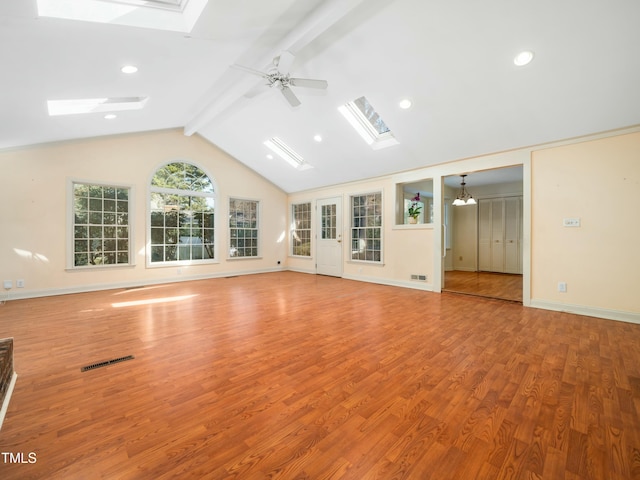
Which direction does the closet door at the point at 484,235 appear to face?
toward the camera

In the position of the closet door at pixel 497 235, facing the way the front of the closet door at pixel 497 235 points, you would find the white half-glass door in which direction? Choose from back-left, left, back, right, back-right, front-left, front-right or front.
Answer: front-right

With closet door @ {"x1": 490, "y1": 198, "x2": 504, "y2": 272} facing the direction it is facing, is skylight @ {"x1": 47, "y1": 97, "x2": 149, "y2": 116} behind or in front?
in front

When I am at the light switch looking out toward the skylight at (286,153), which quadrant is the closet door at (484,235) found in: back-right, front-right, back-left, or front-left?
front-right

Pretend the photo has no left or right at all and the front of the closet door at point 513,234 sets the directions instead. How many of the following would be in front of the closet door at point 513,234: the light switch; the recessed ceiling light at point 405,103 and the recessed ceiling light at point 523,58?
3

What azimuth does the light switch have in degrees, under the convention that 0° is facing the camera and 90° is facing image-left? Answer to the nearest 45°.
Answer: approximately 0°

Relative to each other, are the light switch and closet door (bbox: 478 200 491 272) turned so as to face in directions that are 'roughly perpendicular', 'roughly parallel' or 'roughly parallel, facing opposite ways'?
roughly parallel

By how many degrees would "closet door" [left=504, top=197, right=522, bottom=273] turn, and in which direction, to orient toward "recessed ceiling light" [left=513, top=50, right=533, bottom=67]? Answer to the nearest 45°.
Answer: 0° — it already faces it

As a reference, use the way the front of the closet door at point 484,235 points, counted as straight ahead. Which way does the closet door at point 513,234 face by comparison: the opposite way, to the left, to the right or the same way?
the same way

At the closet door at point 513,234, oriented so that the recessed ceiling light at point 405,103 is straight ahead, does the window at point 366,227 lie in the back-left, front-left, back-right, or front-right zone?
front-right

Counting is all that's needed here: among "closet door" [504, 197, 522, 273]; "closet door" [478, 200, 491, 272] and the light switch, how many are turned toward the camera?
3

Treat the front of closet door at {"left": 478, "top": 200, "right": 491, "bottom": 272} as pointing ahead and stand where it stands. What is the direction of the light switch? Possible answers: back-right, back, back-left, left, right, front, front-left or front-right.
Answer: front

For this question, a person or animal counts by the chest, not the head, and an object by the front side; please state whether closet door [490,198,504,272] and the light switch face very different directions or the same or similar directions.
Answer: same or similar directions

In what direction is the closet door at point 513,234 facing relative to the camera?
toward the camera

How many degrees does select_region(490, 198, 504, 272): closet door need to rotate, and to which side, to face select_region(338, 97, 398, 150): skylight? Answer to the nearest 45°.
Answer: approximately 45° to its right

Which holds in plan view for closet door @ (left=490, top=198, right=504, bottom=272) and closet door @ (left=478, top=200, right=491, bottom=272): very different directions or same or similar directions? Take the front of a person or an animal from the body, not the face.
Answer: same or similar directions

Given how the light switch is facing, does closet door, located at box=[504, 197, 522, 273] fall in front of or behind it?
behind

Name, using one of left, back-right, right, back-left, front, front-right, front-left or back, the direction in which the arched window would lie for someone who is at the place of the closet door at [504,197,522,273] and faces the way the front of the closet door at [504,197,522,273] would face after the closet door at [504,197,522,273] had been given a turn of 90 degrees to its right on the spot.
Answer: front-left

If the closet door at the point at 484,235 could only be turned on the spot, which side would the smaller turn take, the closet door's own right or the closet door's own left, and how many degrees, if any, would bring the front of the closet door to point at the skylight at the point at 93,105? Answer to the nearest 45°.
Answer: approximately 45° to the closet door's own right
